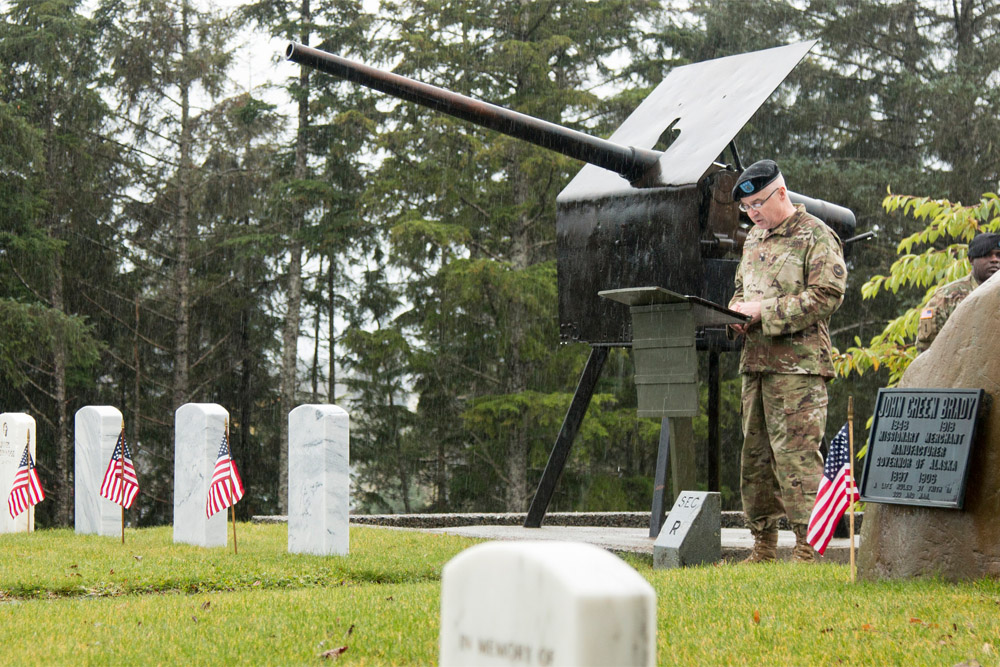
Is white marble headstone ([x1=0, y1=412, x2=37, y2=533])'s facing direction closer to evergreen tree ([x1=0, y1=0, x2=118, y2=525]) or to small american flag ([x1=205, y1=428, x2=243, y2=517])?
the small american flag

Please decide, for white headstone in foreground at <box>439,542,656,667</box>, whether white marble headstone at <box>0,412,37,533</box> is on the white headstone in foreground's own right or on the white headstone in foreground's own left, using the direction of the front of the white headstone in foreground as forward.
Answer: on the white headstone in foreground's own right

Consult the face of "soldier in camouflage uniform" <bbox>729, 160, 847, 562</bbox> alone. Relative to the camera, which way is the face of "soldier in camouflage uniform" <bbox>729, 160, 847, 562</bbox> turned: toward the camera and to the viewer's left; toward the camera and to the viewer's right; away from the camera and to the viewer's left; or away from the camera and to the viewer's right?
toward the camera and to the viewer's left

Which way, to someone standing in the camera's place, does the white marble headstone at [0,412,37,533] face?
facing the viewer and to the left of the viewer

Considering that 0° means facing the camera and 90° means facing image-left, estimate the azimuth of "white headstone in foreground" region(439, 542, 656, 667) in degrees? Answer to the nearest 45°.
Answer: approximately 45°

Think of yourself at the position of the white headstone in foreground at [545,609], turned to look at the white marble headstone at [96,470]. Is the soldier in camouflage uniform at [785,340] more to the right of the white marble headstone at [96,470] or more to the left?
right

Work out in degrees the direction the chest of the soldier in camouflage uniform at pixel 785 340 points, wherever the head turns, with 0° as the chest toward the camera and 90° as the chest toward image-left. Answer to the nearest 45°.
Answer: approximately 45°

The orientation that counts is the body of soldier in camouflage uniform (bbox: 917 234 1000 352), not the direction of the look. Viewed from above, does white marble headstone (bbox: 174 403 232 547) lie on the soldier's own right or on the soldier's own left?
on the soldier's own right

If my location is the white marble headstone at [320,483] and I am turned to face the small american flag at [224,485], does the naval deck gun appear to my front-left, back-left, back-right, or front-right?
back-right

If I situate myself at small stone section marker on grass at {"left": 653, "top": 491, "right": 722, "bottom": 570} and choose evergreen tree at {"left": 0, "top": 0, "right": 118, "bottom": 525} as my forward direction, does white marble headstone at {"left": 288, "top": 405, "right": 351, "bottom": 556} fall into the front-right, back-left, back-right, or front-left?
front-left
